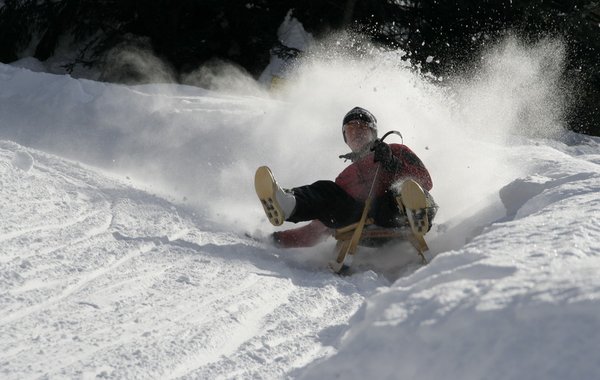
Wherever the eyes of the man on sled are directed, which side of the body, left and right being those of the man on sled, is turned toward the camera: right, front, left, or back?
front
